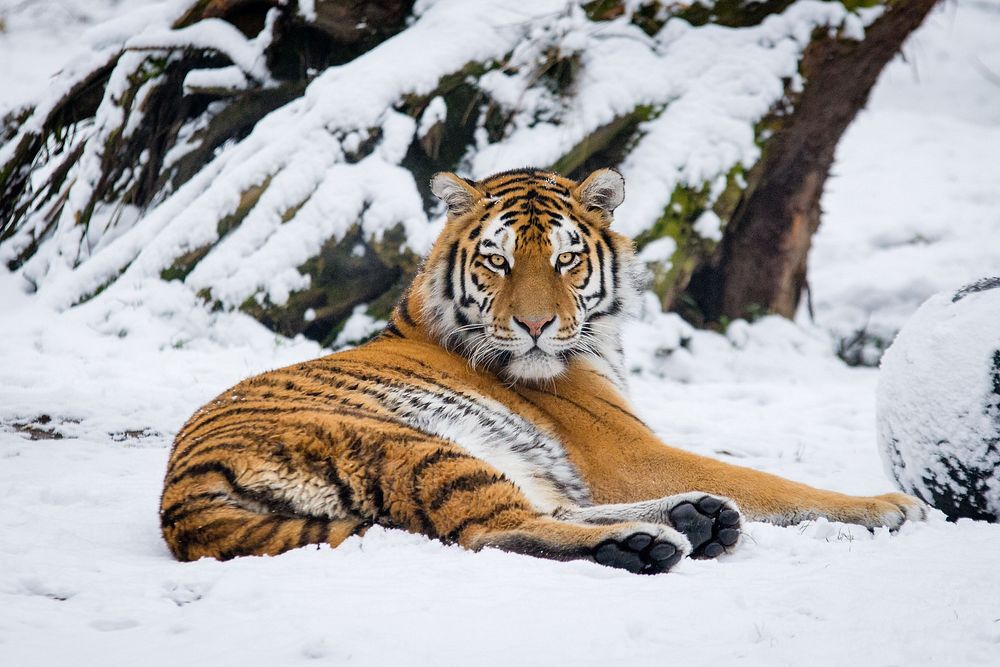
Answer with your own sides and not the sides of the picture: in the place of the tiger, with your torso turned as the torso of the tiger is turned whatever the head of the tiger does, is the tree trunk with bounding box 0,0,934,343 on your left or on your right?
on your left

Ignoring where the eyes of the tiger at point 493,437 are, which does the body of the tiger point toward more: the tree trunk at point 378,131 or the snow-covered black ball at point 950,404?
the snow-covered black ball

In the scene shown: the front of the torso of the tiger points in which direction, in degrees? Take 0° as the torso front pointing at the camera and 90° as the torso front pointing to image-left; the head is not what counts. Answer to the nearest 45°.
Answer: approximately 270°

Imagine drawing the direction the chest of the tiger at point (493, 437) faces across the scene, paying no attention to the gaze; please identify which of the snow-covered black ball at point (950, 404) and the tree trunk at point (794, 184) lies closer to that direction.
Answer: the snow-covered black ball

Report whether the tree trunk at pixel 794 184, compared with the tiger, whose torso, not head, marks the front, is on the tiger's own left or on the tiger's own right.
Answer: on the tiger's own left

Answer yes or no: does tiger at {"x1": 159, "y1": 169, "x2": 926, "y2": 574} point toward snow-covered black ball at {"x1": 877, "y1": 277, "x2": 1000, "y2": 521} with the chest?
yes
